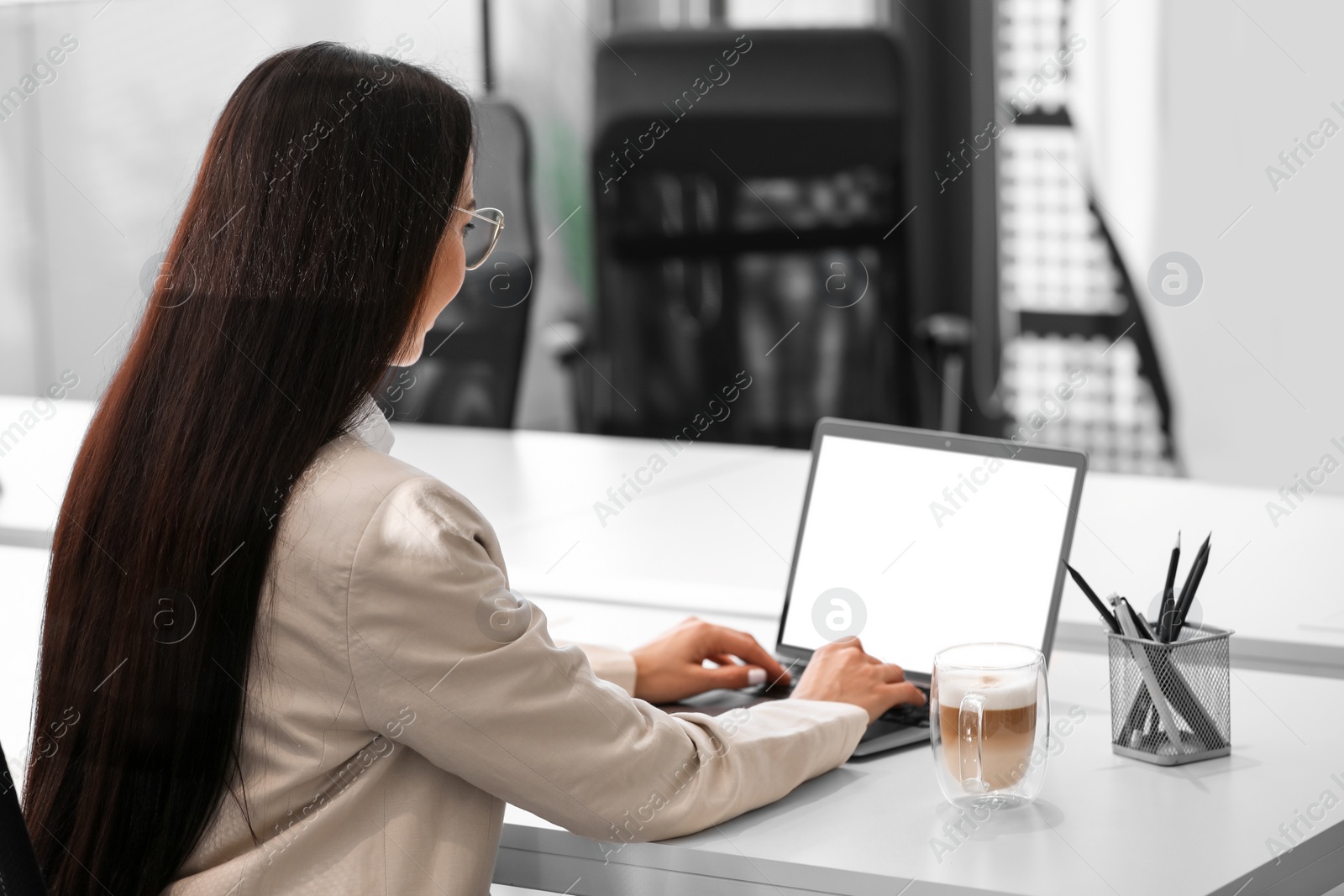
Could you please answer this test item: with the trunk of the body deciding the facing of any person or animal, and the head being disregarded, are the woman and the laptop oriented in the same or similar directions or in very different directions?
very different directions

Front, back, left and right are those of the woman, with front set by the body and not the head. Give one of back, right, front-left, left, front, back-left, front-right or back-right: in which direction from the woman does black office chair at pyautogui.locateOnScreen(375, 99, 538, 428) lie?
front-left

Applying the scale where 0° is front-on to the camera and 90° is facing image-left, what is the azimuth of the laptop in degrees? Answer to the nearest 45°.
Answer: approximately 45°

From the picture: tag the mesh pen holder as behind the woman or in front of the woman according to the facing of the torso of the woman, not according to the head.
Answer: in front

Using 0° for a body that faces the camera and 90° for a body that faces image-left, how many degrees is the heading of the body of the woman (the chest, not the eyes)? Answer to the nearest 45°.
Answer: approximately 225°

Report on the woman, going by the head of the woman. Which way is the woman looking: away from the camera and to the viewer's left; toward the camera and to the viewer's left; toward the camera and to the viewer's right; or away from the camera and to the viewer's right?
away from the camera and to the viewer's right

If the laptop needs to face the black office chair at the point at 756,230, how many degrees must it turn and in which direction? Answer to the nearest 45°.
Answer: approximately 135° to its right

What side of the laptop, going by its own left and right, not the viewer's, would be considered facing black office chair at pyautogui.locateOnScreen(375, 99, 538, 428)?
right

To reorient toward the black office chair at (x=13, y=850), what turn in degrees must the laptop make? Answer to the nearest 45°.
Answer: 0° — it already faces it

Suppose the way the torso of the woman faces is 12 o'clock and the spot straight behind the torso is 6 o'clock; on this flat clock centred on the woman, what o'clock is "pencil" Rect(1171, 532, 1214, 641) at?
The pencil is roughly at 1 o'clock from the woman.
